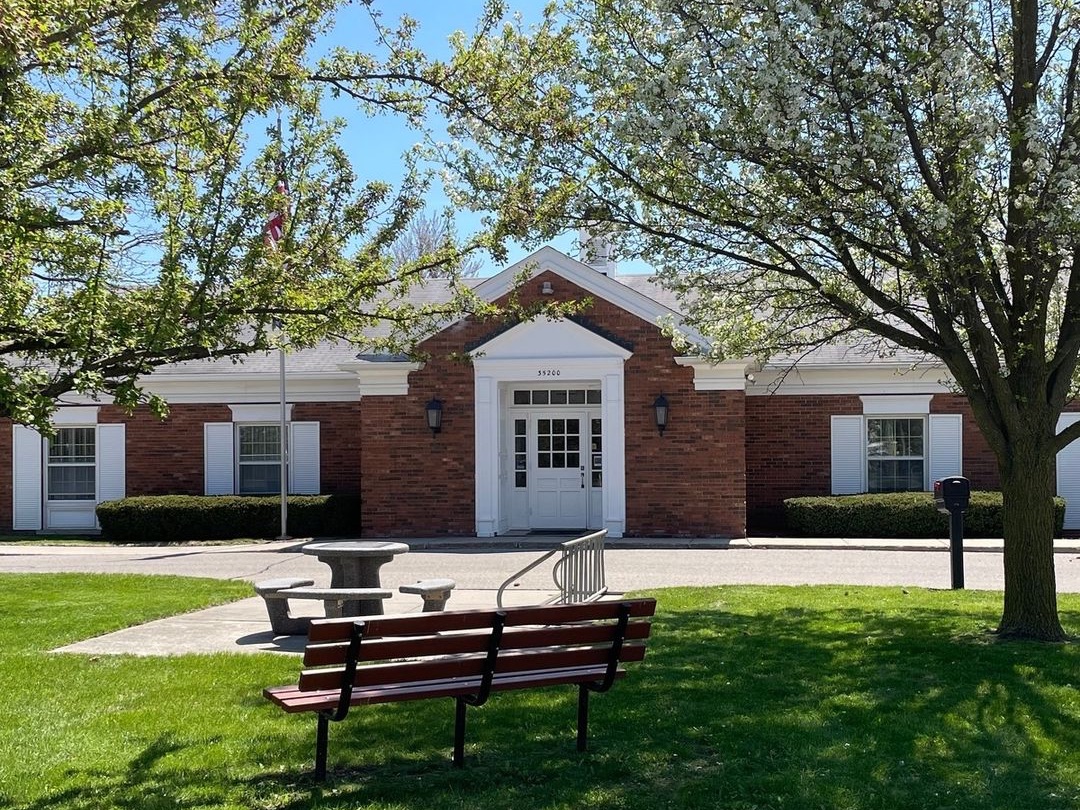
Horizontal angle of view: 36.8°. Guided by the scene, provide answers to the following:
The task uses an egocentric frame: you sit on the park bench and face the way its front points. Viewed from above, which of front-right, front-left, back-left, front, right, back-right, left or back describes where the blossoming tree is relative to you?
right

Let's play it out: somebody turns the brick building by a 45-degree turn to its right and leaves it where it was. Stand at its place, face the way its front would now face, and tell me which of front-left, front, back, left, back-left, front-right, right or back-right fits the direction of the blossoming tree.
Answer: front-left

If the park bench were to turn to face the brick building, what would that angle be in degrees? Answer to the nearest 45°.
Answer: approximately 45° to its right

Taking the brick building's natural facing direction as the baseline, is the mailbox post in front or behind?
in front

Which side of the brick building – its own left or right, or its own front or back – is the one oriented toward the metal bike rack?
front

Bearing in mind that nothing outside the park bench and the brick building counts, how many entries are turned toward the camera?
1

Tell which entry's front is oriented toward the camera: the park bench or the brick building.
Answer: the brick building

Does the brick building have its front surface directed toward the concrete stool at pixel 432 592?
yes

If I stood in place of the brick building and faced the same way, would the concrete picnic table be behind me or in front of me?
in front

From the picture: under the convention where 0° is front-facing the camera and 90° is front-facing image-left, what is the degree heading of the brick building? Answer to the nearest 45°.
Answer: approximately 0°

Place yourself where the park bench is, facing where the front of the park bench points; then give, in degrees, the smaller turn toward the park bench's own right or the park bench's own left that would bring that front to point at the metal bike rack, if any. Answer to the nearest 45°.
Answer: approximately 45° to the park bench's own right

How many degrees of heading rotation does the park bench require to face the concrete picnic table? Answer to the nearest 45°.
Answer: approximately 45° to its right

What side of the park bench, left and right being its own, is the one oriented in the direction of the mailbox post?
right

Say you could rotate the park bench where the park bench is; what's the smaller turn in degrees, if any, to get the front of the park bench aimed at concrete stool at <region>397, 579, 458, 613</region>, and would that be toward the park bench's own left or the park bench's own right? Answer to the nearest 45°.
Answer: approximately 45° to the park bench's own right

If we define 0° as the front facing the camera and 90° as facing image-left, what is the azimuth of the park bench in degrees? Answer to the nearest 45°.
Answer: approximately 135°
